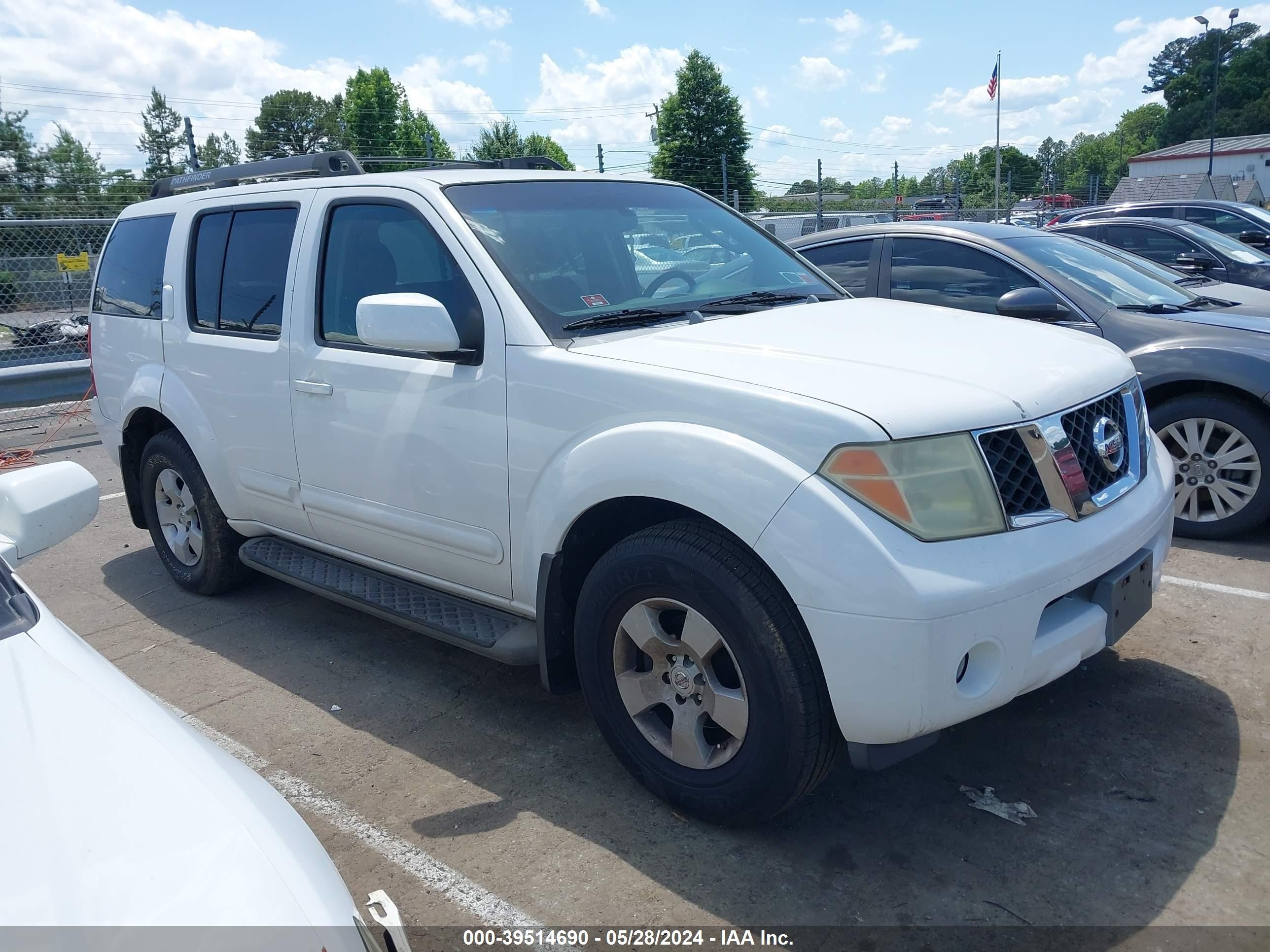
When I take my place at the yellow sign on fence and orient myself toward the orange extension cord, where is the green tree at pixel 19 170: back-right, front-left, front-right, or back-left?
back-right

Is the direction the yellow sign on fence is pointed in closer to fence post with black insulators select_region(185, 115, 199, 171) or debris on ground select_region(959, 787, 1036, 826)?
the debris on ground

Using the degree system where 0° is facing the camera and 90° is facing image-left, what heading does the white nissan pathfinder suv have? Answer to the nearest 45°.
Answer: approximately 315°

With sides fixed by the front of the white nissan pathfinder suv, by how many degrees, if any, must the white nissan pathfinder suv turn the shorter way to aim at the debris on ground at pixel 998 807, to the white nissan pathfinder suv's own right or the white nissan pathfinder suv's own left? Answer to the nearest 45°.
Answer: approximately 45° to the white nissan pathfinder suv's own left

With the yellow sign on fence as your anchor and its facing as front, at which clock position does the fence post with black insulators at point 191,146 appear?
The fence post with black insulators is roughly at 9 o'clock from the yellow sign on fence.

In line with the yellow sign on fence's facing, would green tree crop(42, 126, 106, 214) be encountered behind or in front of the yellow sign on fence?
behind

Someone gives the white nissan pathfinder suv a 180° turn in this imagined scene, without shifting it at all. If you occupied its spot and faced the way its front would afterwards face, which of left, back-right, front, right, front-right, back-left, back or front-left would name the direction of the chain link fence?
front

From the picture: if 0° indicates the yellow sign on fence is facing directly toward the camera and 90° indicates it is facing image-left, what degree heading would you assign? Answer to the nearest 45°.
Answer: approximately 0°

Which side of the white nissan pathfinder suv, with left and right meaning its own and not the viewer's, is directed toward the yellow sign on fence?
back

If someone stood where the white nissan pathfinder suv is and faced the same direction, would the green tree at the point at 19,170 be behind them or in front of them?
behind

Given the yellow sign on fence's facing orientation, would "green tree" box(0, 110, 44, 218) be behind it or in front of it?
behind
